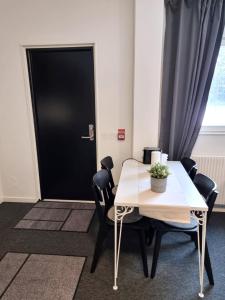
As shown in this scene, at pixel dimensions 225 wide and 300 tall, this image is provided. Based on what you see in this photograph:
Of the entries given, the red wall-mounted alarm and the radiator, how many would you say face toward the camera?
2

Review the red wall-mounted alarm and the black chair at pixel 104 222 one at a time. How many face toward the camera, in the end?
1

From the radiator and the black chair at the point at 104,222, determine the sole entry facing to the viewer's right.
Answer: the black chair

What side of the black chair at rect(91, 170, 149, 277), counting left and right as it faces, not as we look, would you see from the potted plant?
front

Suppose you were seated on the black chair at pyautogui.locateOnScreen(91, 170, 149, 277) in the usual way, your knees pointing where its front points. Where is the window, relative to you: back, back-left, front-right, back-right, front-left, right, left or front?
front-left

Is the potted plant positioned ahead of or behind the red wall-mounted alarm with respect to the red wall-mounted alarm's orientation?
ahead

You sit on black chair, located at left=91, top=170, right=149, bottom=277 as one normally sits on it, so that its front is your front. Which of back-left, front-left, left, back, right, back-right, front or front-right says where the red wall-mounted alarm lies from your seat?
left

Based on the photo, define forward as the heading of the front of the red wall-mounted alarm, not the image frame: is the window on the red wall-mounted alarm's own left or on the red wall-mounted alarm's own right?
on the red wall-mounted alarm's own left

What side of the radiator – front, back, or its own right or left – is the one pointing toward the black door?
right

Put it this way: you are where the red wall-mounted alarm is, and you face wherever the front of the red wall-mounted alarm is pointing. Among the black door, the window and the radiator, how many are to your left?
2

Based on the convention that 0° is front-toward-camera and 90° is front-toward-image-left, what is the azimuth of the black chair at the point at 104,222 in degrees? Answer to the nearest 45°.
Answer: approximately 270°
